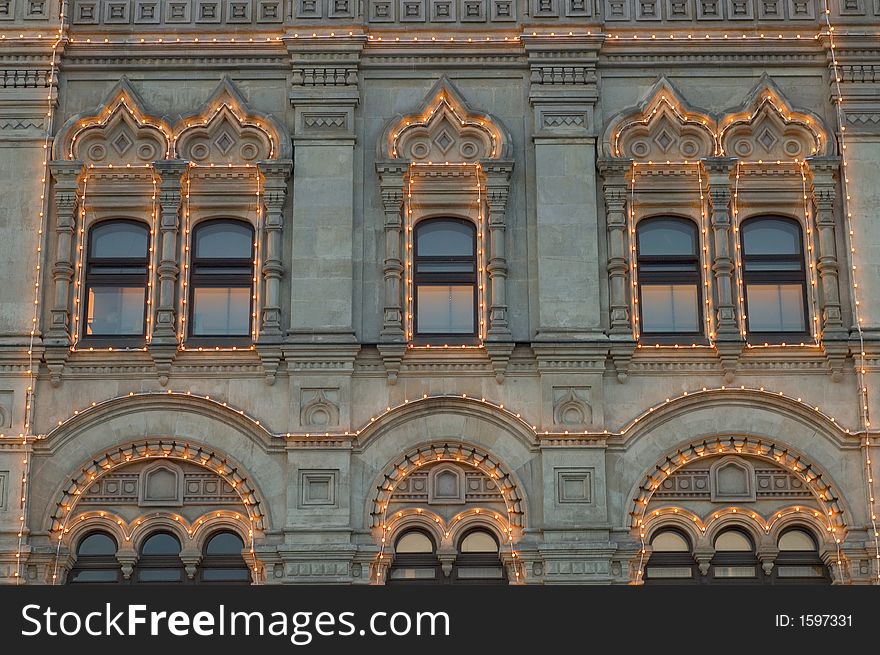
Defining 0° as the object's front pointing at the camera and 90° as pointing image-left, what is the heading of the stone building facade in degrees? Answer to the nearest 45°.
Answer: approximately 0°
